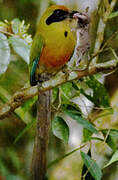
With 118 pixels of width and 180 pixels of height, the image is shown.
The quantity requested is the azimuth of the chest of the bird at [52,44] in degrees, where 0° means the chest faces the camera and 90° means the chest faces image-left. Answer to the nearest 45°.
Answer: approximately 315°
